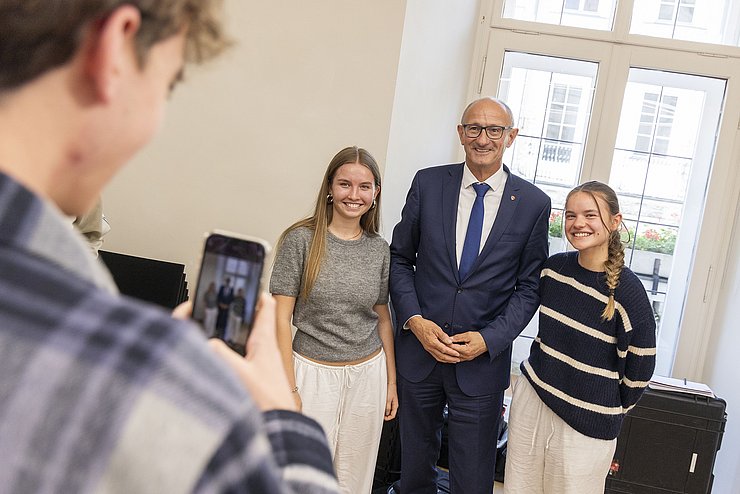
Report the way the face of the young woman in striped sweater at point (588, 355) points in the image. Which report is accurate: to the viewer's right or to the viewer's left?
to the viewer's left

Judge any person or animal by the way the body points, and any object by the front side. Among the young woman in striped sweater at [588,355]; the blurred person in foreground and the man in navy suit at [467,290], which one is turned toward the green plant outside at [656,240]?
the blurred person in foreground

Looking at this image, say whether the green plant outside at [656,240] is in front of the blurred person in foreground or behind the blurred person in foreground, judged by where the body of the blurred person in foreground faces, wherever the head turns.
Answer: in front

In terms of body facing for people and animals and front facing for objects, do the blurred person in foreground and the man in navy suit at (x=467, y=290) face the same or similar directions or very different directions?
very different directions

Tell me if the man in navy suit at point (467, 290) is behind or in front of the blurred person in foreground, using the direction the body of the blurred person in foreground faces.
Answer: in front

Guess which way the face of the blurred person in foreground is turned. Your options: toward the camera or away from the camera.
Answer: away from the camera

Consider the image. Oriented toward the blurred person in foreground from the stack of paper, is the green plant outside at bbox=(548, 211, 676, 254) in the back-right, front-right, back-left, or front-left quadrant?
back-right

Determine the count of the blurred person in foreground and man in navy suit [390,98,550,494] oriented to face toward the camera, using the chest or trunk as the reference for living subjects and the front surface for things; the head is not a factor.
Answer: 1

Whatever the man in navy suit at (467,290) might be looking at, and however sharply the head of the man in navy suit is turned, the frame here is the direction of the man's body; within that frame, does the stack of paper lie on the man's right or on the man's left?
on the man's left

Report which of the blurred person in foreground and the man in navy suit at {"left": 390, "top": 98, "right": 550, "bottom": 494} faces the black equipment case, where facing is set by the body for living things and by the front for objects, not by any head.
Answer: the blurred person in foreground

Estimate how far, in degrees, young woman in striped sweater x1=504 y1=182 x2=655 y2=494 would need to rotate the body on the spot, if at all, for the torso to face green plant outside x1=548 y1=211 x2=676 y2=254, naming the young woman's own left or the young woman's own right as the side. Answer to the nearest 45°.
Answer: approximately 135° to the young woman's own right
